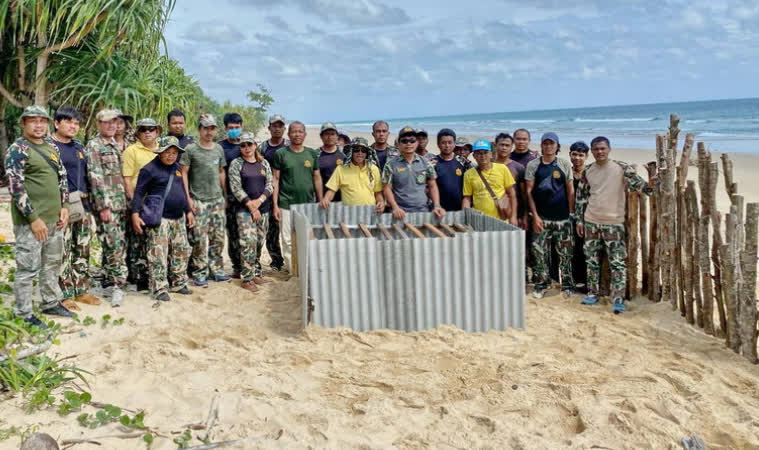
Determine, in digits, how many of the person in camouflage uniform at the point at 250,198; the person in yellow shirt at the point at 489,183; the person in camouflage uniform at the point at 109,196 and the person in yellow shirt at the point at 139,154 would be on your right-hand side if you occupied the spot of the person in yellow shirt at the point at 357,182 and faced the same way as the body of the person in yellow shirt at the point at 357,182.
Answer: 3

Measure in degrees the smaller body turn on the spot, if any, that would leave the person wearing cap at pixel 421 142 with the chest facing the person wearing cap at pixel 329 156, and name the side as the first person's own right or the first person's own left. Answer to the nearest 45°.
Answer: approximately 90° to the first person's own right

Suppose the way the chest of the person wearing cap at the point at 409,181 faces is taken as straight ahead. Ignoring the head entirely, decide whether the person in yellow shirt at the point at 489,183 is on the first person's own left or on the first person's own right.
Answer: on the first person's own left

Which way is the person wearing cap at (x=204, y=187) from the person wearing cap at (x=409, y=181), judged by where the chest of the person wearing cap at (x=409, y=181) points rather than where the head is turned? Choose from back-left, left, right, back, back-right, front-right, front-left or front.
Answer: right

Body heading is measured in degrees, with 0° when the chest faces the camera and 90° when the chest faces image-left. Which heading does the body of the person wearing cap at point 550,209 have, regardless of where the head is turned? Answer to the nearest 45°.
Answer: approximately 0°

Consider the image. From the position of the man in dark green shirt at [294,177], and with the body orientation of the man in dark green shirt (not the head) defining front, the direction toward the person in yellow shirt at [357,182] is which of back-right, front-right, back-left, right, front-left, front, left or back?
front-left

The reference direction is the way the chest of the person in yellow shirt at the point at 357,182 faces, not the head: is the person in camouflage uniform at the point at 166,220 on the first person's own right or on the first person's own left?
on the first person's own right

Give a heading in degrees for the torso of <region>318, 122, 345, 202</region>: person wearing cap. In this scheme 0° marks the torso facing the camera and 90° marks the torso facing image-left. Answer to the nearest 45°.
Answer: approximately 0°

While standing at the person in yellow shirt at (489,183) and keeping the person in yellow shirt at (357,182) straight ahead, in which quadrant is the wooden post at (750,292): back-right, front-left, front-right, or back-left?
back-left
